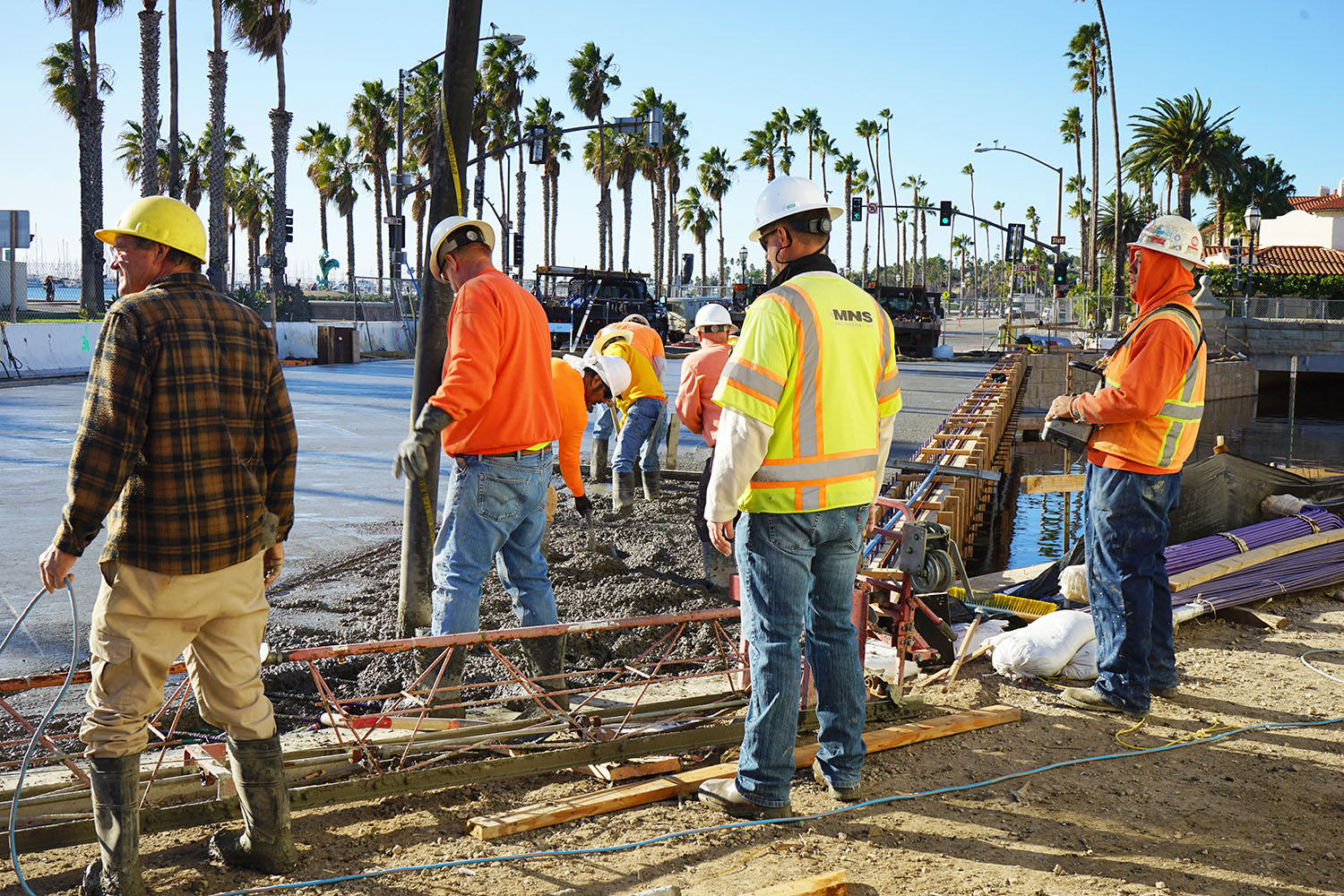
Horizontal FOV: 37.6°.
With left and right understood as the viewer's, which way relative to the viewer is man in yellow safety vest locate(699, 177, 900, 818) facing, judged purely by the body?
facing away from the viewer and to the left of the viewer

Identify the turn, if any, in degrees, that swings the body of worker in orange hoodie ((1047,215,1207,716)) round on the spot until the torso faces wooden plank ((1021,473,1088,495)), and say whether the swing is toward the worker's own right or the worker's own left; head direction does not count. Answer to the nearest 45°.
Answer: approximately 90° to the worker's own right

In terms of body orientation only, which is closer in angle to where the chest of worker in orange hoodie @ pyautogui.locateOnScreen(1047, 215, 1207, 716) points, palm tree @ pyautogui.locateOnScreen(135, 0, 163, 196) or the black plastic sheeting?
the palm tree

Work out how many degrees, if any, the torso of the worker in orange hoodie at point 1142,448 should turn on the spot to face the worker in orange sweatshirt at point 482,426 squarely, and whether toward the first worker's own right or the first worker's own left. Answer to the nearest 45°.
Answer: approximately 45° to the first worker's own left

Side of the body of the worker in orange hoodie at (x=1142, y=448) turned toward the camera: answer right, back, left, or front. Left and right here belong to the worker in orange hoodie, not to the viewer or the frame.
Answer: left

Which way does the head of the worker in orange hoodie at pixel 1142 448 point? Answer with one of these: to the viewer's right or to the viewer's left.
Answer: to the viewer's left

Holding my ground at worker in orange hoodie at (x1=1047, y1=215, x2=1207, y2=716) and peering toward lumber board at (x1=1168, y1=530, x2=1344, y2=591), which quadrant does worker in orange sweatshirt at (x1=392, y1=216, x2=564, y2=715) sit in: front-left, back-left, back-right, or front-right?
back-left
